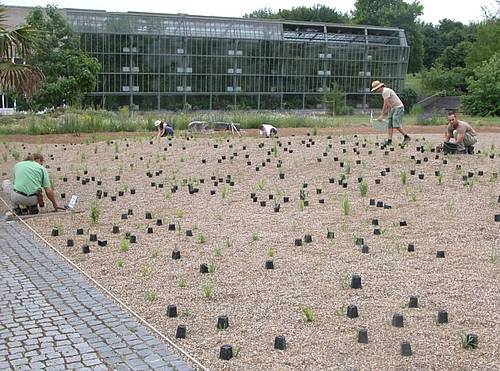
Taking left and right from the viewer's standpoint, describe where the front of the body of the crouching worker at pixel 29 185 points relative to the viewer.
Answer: facing away from the viewer and to the right of the viewer

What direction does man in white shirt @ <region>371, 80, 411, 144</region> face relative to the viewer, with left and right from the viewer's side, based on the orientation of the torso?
facing to the left of the viewer

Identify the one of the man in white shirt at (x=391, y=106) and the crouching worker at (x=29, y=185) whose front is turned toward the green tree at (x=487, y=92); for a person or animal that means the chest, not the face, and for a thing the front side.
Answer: the crouching worker

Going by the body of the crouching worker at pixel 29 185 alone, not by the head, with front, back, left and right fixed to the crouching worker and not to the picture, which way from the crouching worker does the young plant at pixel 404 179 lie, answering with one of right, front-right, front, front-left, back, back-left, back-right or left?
front-right

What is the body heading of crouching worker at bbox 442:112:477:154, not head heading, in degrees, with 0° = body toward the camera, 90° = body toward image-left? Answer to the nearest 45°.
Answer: approximately 45°

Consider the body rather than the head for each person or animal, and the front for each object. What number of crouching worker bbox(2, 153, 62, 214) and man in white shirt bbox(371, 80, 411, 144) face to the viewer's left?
1

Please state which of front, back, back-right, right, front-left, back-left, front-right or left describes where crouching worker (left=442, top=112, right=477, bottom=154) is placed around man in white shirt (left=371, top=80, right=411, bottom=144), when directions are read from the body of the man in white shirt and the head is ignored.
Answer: back-left

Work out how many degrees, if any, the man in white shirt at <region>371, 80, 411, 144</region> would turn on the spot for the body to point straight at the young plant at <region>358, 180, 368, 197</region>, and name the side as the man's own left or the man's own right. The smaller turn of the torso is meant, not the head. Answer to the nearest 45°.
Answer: approximately 90° to the man's own left

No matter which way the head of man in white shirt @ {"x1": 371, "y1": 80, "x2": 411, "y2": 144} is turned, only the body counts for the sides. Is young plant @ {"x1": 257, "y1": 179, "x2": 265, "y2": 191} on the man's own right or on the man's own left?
on the man's own left

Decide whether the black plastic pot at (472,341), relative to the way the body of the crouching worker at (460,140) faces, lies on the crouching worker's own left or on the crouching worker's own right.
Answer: on the crouching worker's own left

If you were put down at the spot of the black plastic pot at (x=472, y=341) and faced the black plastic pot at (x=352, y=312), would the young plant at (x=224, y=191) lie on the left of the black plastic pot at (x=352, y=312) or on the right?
right

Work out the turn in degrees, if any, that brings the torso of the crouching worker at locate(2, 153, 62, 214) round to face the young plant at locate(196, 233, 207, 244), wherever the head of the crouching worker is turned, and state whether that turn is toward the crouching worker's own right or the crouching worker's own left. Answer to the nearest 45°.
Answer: approximately 90° to the crouching worker's own right
